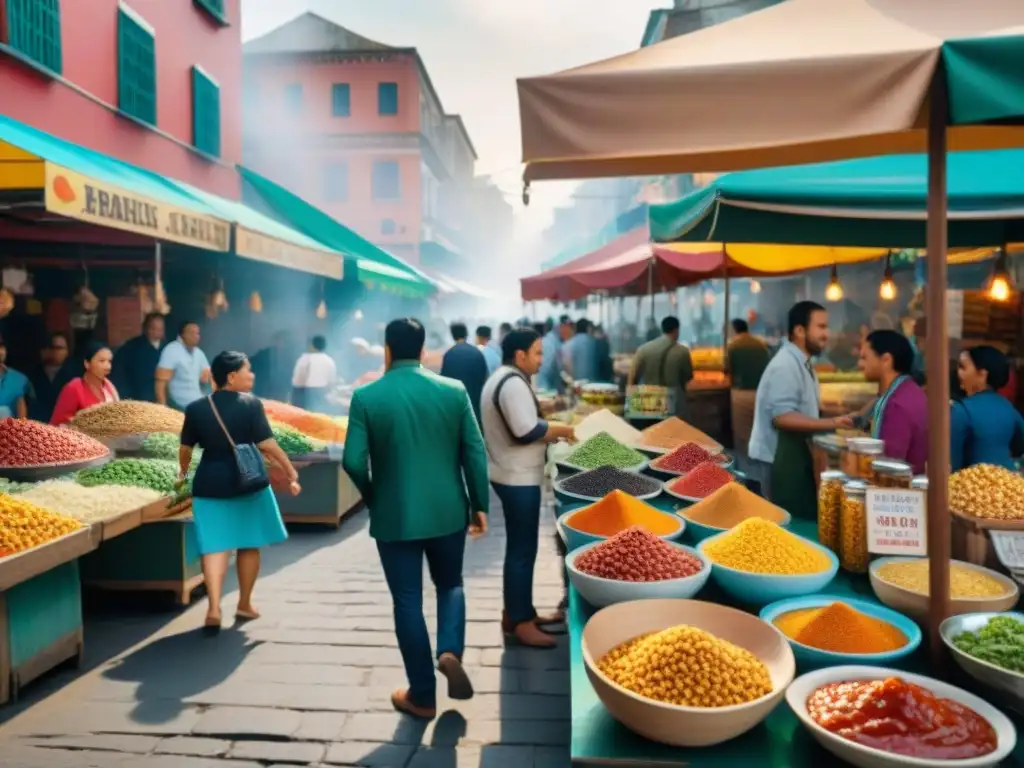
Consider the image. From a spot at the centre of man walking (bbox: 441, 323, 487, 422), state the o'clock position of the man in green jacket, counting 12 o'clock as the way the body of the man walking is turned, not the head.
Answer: The man in green jacket is roughly at 6 o'clock from the man walking.

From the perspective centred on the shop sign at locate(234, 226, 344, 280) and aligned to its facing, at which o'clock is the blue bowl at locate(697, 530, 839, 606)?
The blue bowl is roughly at 1 o'clock from the shop sign.

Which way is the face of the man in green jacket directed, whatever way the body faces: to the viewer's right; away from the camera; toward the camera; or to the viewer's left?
away from the camera

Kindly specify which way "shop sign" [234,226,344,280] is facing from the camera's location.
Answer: facing the viewer and to the right of the viewer

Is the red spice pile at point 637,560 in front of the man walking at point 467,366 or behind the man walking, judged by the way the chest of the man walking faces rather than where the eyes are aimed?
behind

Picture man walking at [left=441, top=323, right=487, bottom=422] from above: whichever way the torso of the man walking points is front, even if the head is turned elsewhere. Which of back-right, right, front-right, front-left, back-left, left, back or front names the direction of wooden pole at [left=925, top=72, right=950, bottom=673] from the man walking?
back

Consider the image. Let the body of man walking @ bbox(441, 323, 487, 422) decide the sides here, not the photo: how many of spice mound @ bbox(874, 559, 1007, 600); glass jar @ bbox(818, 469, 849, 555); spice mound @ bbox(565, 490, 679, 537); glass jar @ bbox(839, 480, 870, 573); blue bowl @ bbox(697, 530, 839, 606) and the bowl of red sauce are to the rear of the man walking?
6

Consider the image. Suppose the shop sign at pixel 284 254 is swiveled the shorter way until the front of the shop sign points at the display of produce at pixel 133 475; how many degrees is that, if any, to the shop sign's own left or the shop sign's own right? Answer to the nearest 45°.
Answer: approximately 45° to the shop sign's own right

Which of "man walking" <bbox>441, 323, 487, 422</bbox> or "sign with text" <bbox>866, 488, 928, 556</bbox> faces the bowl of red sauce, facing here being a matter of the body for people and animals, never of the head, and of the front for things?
the sign with text

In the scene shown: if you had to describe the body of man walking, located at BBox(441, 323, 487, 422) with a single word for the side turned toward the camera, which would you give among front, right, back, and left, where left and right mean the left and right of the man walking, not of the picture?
back
